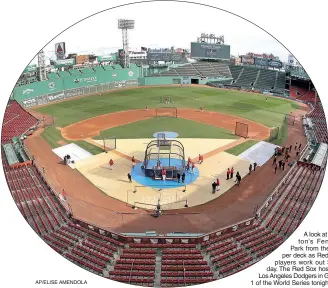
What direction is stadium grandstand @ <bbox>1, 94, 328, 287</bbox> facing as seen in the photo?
away from the camera

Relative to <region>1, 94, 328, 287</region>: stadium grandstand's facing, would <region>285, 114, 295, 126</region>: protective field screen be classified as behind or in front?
in front

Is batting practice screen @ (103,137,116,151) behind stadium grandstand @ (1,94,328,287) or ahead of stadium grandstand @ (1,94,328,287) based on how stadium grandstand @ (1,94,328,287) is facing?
ahead

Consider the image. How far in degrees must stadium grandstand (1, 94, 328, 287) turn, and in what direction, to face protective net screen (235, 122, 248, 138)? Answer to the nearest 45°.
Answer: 0° — it already faces it

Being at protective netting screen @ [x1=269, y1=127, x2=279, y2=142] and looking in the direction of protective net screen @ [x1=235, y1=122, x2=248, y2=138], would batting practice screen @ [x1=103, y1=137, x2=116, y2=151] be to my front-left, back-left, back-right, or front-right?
front-left

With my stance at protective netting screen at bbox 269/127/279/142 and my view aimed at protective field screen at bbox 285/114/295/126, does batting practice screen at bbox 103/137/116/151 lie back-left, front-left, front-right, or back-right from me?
back-left

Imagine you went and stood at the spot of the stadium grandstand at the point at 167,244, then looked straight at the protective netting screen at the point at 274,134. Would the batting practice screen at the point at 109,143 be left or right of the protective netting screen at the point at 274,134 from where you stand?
left

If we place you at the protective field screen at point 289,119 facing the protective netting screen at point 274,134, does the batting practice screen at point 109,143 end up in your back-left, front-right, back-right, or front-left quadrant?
front-right

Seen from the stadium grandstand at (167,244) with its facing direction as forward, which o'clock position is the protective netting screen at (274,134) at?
The protective netting screen is roughly at 1 o'clock from the stadium grandstand.

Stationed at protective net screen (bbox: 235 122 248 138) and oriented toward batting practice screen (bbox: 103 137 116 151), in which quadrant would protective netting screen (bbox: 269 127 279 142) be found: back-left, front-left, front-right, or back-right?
back-left
